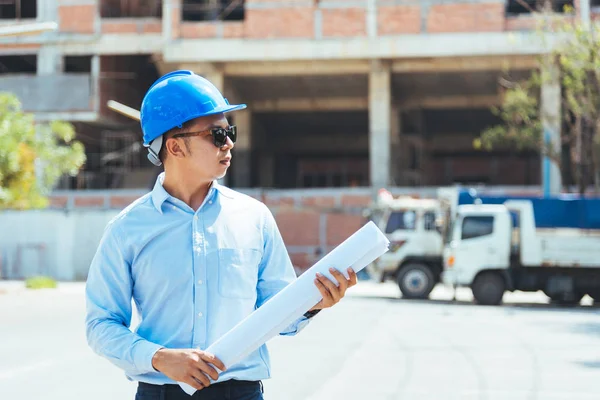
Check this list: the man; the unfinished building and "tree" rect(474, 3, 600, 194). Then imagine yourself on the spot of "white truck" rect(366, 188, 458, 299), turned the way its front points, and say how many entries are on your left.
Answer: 1

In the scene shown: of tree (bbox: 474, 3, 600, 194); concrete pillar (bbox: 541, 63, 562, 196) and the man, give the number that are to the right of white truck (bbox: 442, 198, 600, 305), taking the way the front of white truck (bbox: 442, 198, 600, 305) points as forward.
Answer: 2

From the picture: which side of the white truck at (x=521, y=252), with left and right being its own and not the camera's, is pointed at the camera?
left

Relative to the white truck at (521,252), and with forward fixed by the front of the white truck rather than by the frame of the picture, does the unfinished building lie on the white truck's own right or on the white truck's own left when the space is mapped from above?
on the white truck's own right

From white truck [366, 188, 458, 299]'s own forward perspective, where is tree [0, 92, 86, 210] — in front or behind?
in front

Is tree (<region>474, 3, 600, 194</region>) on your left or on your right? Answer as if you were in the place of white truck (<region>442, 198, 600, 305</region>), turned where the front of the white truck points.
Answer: on your right

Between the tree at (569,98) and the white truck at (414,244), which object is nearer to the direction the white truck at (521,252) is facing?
the white truck

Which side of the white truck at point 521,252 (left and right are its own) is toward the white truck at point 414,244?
front

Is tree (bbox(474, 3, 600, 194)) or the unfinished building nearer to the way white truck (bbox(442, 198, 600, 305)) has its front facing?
the unfinished building

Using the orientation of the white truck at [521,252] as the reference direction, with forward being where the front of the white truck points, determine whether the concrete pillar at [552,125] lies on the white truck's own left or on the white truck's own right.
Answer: on the white truck's own right

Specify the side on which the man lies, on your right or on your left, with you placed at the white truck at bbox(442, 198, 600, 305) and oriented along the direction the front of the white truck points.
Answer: on your left

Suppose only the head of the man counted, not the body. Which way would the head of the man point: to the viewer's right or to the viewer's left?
to the viewer's right
